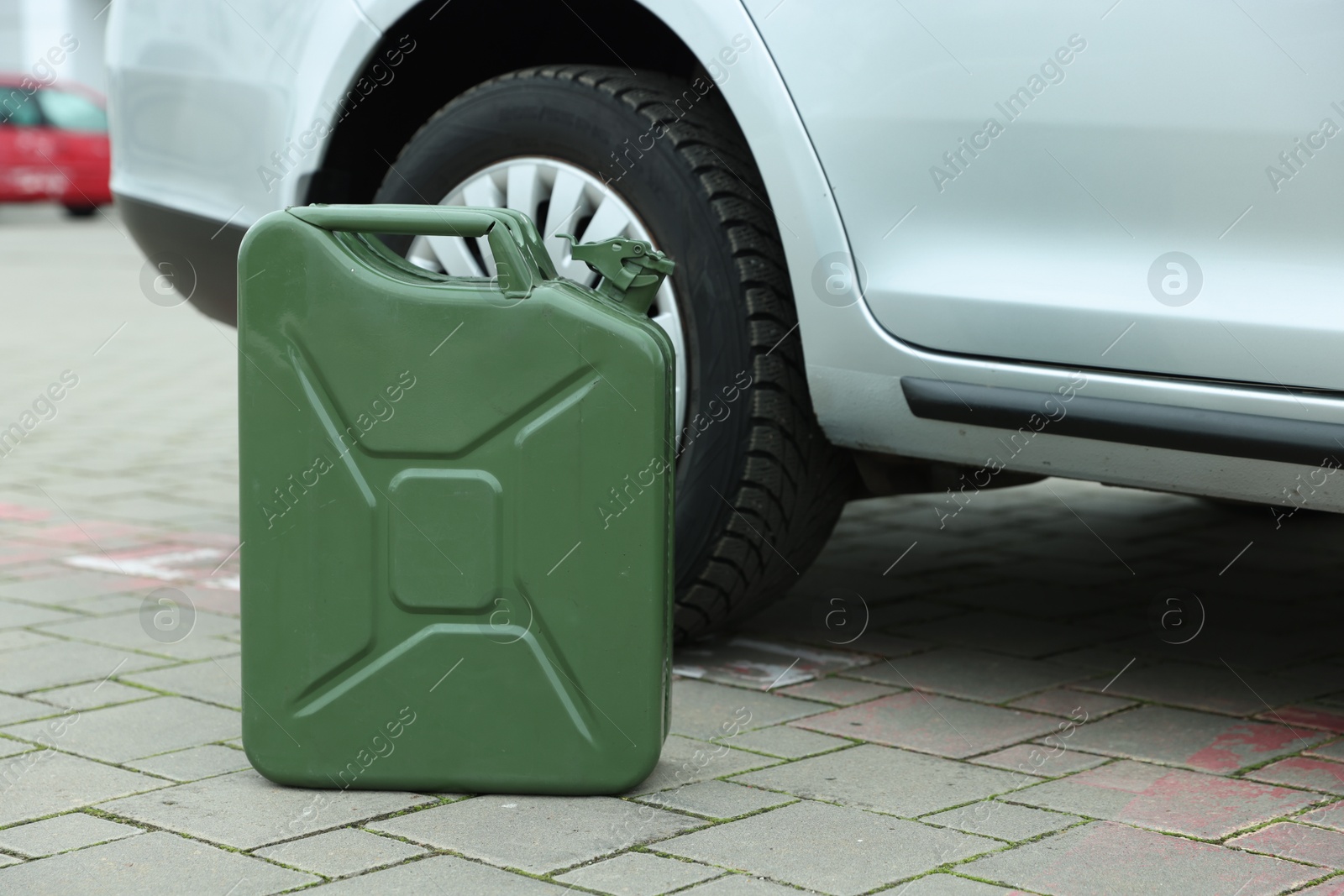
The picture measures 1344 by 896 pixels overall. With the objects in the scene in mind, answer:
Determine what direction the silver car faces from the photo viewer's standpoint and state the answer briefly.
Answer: facing the viewer and to the right of the viewer

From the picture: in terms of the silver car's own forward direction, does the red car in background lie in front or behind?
behind
